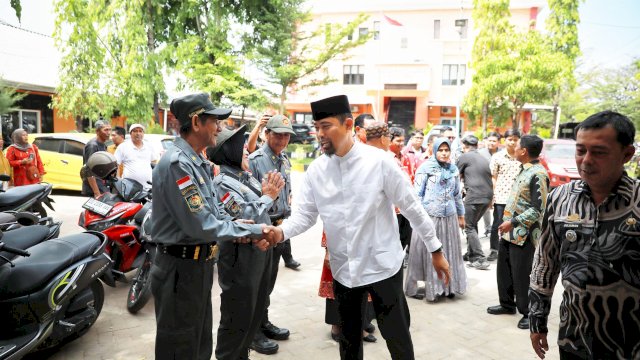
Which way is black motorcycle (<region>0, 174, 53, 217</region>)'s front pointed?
to the viewer's left

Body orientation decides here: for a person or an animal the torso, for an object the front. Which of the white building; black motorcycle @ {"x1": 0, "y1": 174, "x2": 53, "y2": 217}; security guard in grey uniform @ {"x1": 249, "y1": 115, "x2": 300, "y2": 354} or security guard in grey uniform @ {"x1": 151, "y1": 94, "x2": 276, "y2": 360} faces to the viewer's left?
the black motorcycle

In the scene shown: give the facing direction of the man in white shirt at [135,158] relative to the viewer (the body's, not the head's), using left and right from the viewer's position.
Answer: facing the viewer

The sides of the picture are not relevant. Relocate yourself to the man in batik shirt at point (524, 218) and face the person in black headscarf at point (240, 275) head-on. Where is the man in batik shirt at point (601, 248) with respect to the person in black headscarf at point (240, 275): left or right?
left

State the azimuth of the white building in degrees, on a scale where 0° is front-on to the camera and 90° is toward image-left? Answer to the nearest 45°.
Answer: approximately 0°

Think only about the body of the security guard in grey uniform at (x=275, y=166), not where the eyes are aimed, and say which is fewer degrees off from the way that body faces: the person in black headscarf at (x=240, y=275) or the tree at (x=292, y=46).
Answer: the person in black headscarf

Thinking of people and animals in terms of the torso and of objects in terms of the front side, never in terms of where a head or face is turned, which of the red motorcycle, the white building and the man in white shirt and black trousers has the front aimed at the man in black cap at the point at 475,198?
the white building

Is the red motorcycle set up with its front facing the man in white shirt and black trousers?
no

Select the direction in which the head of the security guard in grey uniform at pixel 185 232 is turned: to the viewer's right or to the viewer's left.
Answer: to the viewer's right

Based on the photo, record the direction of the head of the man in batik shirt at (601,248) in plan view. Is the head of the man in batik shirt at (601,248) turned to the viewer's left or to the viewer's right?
to the viewer's left

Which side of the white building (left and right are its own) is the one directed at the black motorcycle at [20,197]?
front

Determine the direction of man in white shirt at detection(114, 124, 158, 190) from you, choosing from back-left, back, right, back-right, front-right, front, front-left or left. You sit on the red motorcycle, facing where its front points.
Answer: back-right

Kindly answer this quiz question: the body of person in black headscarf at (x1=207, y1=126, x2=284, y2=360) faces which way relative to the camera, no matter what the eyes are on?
to the viewer's right

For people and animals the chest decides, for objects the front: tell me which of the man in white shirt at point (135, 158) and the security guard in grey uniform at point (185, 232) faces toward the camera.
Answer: the man in white shirt

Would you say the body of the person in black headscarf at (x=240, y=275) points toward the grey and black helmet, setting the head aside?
no

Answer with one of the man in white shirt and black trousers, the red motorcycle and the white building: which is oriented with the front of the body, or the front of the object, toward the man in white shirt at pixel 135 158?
the white building
